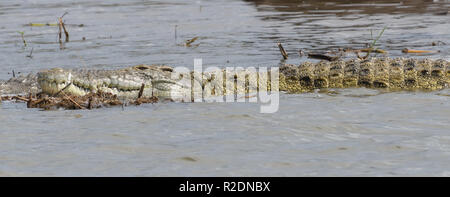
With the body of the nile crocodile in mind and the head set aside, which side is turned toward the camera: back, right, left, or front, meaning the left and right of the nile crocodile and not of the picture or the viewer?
left
